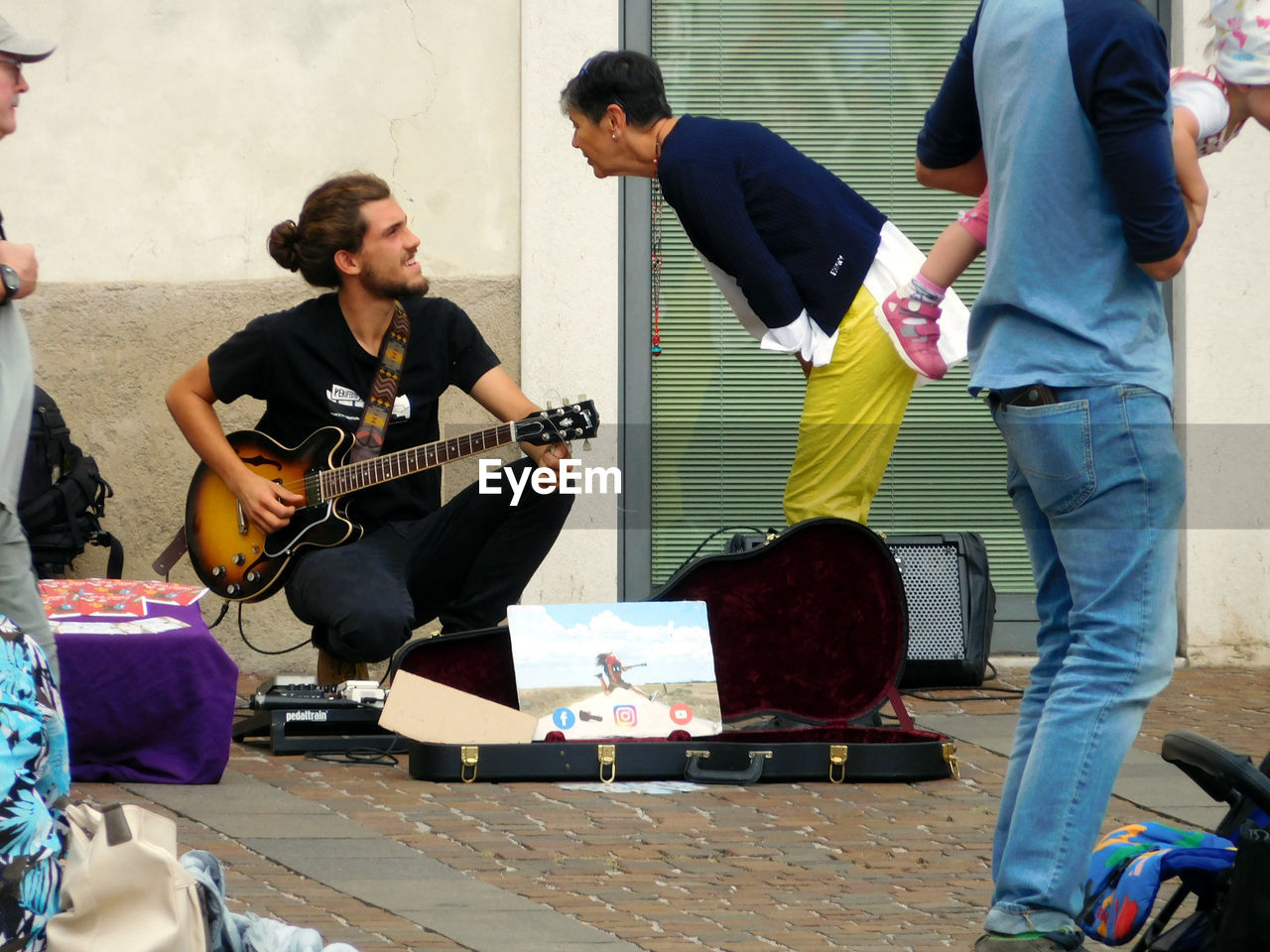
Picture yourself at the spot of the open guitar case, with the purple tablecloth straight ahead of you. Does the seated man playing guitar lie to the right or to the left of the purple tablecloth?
right

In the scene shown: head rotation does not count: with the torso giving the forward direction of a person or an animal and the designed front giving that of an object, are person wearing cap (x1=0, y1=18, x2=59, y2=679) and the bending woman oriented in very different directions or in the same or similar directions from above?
very different directions

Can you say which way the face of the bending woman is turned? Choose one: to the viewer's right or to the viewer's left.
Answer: to the viewer's left

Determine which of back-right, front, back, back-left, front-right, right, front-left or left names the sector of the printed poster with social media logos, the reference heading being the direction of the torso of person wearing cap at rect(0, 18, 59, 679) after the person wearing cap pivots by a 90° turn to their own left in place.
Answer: front-right

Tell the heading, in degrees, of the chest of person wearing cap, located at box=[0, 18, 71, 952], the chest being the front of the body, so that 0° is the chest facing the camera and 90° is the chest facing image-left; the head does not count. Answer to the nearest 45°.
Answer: approximately 270°

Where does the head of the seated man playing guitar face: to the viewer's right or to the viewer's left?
to the viewer's right

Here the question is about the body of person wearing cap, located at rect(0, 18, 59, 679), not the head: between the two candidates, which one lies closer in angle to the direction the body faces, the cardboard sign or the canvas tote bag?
the cardboard sign

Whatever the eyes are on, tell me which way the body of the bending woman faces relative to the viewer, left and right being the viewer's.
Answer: facing to the left of the viewer
